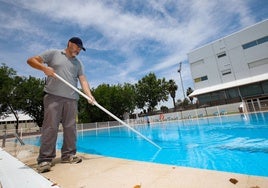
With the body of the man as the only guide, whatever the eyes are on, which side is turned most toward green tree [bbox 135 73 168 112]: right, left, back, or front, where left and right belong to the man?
left

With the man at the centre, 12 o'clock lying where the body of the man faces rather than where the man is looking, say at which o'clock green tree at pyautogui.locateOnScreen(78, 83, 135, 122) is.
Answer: The green tree is roughly at 8 o'clock from the man.

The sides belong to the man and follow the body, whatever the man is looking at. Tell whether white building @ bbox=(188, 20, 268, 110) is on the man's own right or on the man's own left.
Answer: on the man's own left

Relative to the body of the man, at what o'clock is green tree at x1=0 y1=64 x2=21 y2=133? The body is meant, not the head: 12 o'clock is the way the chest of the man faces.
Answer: The green tree is roughly at 7 o'clock from the man.

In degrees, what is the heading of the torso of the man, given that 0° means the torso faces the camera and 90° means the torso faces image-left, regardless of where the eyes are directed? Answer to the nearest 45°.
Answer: approximately 315°

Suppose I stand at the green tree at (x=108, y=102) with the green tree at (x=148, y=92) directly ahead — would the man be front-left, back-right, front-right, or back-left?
back-right
